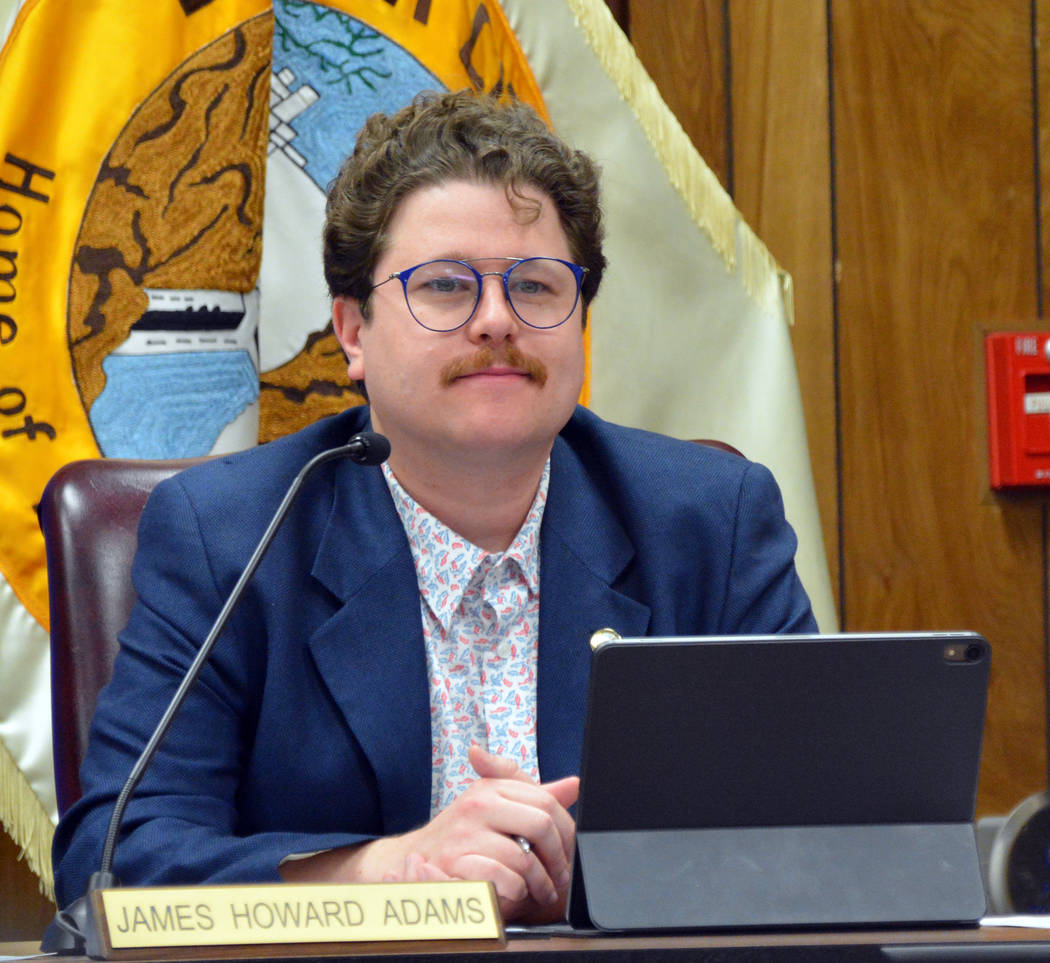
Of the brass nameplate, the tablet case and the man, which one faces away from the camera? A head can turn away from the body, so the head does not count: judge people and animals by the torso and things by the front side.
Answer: the tablet case

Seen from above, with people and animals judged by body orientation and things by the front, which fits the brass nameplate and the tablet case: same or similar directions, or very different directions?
very different directions

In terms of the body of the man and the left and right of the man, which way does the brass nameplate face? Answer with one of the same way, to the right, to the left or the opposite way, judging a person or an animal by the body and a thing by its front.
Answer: the same way

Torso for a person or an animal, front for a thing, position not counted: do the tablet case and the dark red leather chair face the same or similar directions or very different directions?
very different directions

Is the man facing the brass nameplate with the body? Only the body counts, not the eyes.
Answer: yes

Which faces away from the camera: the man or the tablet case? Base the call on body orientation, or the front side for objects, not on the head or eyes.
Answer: the tablet case

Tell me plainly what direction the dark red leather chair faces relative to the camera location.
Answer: facing the viewer

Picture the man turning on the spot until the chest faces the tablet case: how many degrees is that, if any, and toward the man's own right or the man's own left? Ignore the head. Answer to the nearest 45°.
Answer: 0° — they already face it

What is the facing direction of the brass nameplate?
toward the camera

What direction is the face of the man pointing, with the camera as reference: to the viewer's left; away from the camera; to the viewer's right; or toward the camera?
toward the camera

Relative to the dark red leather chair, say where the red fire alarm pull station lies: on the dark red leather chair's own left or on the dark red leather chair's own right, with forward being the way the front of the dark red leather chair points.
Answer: on the dark red leather chair's own left

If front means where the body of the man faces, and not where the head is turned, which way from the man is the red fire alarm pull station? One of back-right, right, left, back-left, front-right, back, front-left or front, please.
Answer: back-left

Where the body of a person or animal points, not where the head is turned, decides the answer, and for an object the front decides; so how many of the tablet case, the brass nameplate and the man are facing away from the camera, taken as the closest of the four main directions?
1
